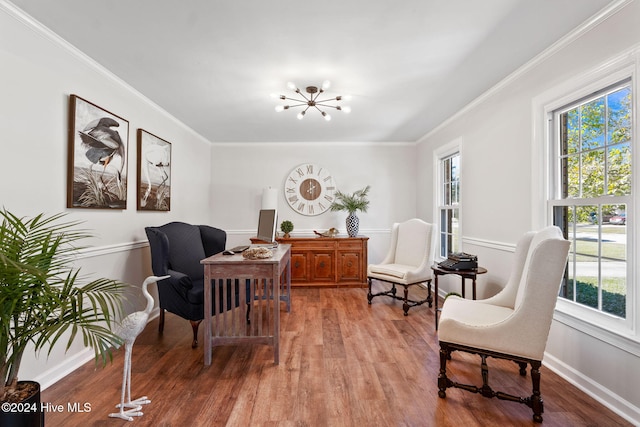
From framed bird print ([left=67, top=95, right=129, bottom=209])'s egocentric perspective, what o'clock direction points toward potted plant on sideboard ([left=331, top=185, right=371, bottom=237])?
The potted plant on sideboard is roughly at 10 o'clock from the framed bird print.

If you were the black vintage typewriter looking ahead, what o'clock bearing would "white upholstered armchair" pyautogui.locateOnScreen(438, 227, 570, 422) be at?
The white upholstered armchair is roughly at 10 o'clock from the black vintage typewriter.

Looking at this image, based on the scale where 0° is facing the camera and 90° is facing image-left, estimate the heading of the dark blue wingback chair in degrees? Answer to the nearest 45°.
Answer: approximately 315°

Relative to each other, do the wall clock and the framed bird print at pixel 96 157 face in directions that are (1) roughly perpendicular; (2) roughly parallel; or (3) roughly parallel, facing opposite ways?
roughly perpendicular

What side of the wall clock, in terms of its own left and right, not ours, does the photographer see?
front

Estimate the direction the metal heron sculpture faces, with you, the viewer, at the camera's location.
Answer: facing to the right of the viewer

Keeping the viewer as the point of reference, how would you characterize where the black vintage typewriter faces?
facing the viewer and to the left of the viewer

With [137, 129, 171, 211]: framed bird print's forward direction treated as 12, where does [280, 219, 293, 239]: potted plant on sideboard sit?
The potted plant on sideboard is roughly at 10 o'clock from the framed bird print.

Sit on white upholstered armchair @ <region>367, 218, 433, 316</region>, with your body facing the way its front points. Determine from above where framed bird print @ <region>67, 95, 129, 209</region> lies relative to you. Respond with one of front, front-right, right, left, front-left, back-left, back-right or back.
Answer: front

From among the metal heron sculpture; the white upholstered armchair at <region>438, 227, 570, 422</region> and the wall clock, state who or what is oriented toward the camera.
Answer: the wall clock

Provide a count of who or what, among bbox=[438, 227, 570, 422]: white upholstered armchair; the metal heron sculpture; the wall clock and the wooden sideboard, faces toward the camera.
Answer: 2

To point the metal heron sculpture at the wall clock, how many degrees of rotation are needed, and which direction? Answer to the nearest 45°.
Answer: approximately 45° to its left

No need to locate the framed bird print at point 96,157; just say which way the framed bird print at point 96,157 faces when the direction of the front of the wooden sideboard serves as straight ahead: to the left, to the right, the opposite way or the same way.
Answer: to the left

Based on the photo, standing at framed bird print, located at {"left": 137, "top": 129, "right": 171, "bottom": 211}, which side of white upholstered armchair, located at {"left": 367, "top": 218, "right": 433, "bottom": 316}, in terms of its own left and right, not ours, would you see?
front

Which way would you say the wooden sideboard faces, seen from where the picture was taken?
facing the viewer

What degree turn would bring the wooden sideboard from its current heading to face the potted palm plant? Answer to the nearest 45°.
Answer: approximately 45° to its right

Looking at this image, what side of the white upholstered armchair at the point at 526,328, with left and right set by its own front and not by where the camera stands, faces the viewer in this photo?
left

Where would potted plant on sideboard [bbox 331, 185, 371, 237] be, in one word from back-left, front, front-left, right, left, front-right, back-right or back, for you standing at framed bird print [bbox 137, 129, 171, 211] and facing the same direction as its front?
front-left
